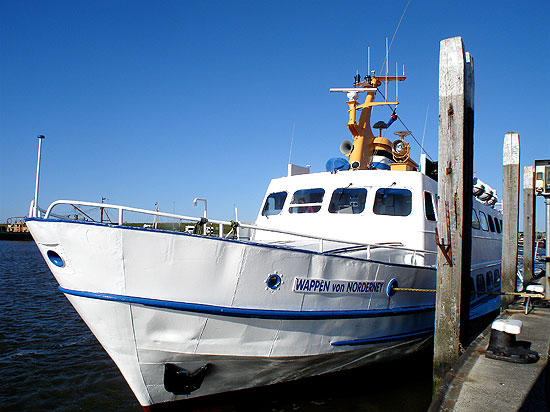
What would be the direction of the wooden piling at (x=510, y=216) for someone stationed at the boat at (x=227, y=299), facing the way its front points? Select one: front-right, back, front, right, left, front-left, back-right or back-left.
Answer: back

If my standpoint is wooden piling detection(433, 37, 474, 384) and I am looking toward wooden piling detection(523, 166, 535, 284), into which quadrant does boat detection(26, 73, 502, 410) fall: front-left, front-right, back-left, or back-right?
back-left

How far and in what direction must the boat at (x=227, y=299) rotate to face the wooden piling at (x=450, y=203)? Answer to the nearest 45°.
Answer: approximately 135° to its left

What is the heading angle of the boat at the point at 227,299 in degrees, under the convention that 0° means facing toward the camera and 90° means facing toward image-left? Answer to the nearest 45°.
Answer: approximately 45°

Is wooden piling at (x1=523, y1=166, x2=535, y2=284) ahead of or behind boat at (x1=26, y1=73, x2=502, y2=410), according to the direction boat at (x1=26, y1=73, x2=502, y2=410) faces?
behind
